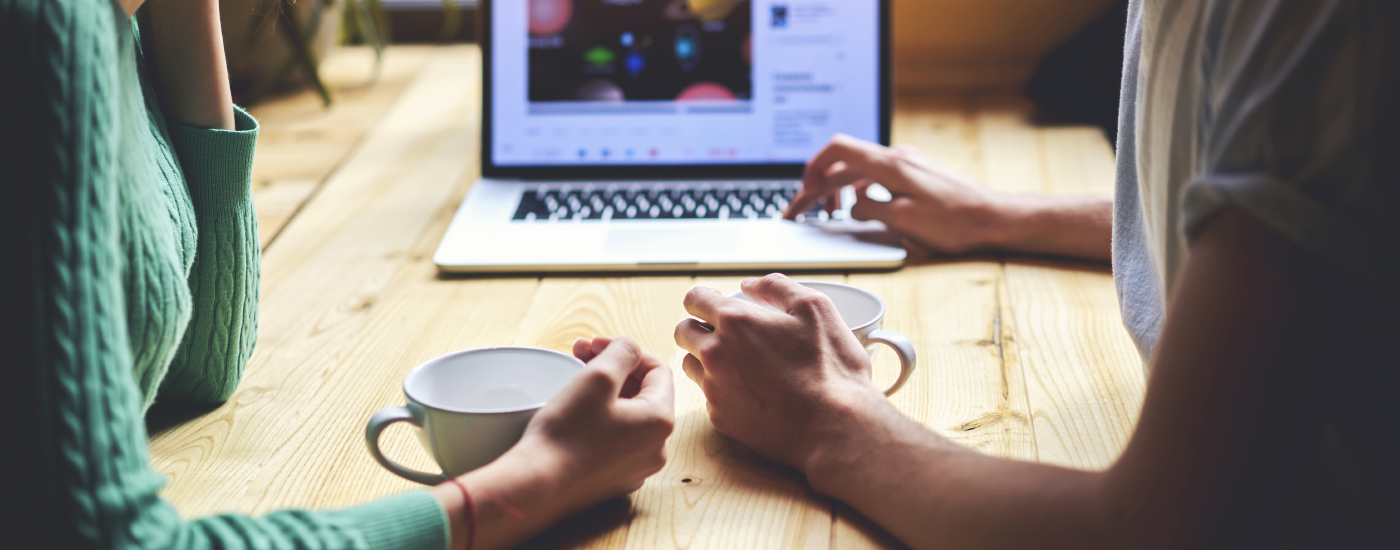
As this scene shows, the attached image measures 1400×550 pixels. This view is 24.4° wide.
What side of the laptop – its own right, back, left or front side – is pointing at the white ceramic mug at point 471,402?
front

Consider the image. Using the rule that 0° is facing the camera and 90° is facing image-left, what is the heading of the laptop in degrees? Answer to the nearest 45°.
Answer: approximately 0°
